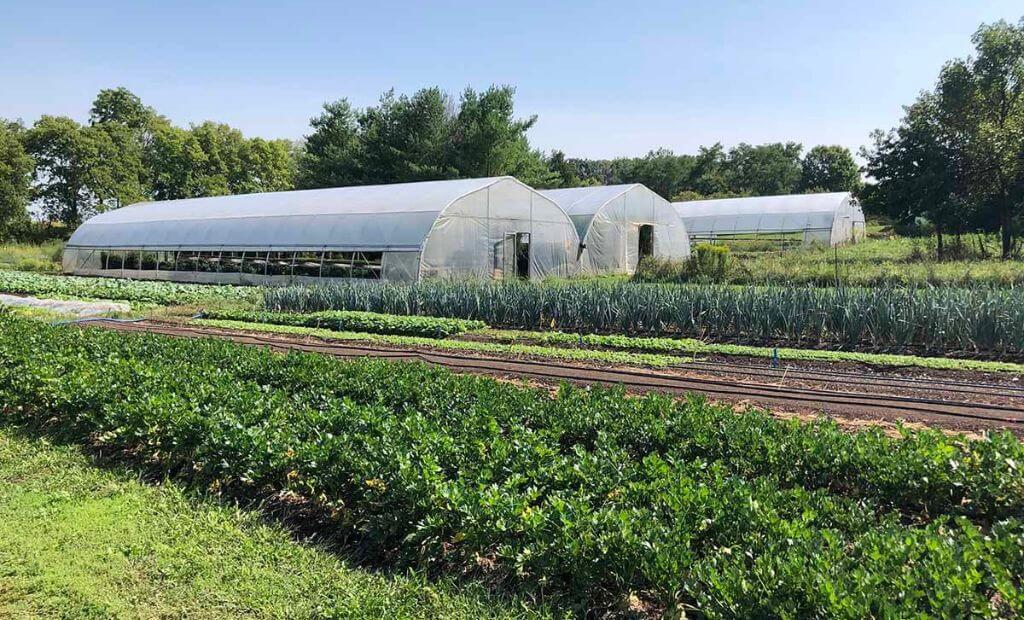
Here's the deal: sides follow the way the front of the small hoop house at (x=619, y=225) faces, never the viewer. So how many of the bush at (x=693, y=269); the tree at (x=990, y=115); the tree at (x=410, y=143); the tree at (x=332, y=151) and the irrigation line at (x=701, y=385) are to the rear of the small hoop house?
2

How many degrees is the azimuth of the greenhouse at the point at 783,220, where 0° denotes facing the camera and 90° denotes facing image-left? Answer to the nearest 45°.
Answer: approximately 315°

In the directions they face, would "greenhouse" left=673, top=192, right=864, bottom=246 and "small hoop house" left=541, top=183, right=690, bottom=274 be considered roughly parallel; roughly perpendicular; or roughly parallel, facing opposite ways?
roughly parallel

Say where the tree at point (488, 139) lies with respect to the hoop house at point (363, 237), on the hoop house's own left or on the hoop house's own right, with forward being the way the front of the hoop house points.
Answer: on the hoop house's own left

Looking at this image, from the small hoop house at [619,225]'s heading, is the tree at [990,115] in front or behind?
in front

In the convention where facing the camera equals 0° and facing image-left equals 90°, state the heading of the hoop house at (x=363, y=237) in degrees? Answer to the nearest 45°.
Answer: approximately 315°

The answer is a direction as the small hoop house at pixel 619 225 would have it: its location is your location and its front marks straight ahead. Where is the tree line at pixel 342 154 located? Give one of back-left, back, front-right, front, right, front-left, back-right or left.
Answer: back

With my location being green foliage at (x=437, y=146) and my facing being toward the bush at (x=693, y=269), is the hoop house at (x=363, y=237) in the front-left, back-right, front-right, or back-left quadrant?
front-right

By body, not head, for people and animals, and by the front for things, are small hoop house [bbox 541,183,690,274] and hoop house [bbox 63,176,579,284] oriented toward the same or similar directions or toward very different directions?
same or similar directions

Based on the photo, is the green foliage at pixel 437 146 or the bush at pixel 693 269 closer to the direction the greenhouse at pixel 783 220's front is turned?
the bush

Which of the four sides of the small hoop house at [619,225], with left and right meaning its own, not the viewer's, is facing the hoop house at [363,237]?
right

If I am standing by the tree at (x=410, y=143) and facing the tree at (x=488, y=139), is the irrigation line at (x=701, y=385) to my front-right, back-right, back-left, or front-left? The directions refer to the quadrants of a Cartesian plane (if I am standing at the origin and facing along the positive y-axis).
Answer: front-right

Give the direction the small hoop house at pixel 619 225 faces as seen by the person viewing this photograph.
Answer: facing the viewer and to the right of the viewer

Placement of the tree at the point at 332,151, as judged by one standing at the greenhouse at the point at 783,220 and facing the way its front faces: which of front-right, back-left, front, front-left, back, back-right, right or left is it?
back-right
